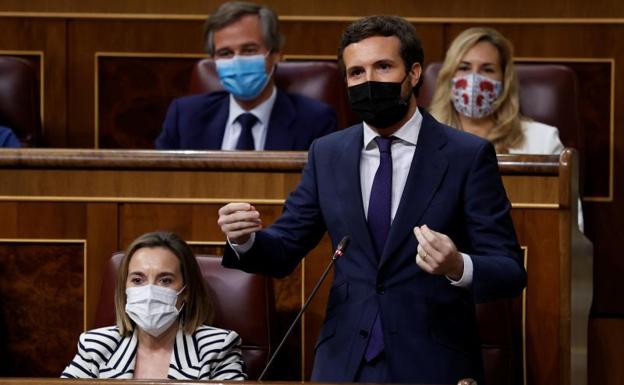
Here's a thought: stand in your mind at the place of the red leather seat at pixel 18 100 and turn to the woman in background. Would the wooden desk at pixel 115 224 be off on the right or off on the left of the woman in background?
right

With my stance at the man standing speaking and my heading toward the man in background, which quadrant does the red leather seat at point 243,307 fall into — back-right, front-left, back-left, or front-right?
front-left

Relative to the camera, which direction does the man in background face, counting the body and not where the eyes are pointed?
toward the camera

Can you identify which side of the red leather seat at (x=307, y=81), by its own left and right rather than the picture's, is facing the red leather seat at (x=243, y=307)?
front

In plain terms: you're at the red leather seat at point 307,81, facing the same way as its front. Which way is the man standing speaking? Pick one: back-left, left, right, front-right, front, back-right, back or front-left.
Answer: front

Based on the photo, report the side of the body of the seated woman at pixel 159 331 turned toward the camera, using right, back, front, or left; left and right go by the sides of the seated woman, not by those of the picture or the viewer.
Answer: front

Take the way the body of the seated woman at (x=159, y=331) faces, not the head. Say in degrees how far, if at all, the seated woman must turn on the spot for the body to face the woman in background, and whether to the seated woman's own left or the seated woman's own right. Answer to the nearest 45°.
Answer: approximately 135° to the seated woman's own left

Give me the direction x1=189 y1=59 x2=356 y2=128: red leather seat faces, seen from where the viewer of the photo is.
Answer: facing the viewer
